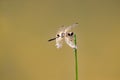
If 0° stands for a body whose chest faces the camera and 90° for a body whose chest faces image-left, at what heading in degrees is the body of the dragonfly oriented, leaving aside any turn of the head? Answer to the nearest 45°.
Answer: approximately 270°
